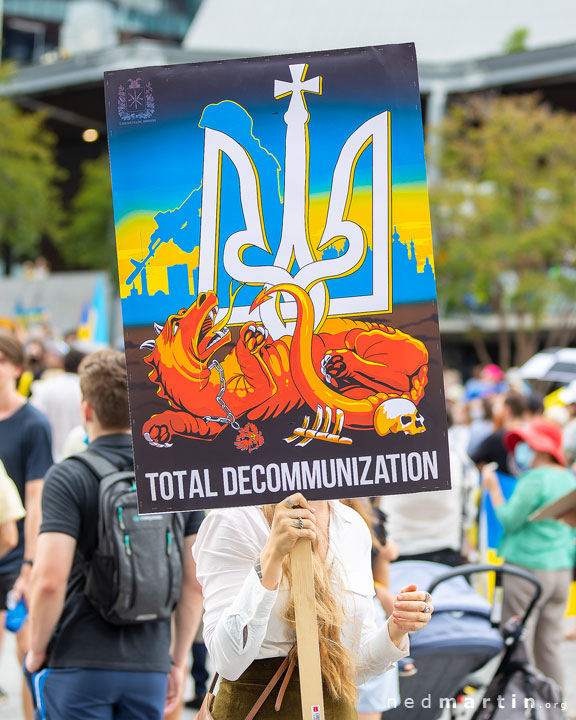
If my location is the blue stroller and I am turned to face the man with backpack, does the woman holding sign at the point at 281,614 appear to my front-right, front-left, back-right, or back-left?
front-left

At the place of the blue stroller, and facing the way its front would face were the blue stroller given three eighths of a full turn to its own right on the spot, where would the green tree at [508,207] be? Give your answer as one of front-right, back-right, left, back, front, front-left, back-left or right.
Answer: left

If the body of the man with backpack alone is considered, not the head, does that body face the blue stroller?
no

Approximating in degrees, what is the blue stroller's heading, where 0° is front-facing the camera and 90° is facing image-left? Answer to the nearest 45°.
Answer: approximately 135°

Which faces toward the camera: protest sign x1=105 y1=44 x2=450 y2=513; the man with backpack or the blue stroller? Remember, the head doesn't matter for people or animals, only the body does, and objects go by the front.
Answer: the protest sign

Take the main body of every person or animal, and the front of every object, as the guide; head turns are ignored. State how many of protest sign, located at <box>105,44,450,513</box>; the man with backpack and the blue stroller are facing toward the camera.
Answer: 1

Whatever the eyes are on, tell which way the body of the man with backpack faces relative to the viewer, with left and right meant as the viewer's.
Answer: facing away from the viewer and to the left of the viewer

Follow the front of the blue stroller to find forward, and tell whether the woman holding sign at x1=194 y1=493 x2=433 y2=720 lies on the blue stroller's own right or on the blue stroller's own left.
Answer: on the blue stroller's own left

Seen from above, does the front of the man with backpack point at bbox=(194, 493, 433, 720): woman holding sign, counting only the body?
no

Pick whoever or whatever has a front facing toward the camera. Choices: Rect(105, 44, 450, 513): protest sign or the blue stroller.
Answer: the protest sign

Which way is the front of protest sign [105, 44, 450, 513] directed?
toward the camera

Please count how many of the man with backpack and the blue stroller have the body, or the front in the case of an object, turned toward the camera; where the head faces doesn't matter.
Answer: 0

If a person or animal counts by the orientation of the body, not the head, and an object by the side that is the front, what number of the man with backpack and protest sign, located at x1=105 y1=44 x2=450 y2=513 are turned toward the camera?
1
